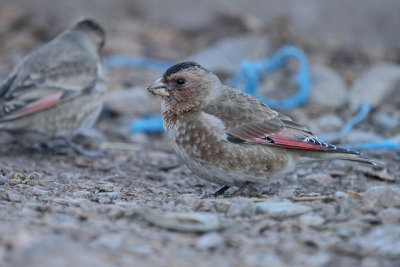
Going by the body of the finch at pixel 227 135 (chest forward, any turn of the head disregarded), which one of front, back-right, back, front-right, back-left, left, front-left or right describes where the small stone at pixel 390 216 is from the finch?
back-left

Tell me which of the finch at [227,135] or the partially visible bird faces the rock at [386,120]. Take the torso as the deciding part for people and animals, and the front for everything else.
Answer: the partially visible bird

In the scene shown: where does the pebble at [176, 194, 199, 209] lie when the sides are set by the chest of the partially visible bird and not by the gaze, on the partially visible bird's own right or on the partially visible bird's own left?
on the partially visible bird's own right

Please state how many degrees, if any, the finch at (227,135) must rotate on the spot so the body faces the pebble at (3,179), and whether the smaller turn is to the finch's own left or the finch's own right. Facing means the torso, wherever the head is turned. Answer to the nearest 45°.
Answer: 0° — it already faces it

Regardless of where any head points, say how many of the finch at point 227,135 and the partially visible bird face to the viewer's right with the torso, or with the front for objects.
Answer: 1

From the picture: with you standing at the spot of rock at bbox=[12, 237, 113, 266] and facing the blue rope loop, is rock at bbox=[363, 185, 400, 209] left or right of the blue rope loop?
right

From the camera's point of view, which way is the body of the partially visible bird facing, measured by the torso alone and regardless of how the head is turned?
to the viewer's right

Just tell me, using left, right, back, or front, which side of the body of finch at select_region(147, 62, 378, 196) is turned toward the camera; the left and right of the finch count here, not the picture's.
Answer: left

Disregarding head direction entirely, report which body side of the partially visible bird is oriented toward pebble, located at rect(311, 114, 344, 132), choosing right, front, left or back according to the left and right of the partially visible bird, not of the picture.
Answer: front

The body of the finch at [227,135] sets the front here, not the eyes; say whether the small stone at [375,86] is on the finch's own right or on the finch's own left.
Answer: on the finch's own right

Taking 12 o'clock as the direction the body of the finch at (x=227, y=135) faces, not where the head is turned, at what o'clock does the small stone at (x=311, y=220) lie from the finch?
The small stone is roughly at 8 o'clock from the finch.

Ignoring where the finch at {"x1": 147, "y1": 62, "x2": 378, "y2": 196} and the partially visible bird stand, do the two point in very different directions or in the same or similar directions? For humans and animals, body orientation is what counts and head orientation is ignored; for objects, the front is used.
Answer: very different directions

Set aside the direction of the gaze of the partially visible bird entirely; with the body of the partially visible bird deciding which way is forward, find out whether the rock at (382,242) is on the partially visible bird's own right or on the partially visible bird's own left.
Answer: on the partially visible bird's own right

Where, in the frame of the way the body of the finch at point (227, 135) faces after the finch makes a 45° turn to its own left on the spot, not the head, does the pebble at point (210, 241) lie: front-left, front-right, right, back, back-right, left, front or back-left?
front-left

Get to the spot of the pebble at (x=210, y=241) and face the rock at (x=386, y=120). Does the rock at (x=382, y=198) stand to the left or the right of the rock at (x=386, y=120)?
right

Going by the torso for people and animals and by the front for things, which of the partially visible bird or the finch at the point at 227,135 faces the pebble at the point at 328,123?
the partially visible bird
